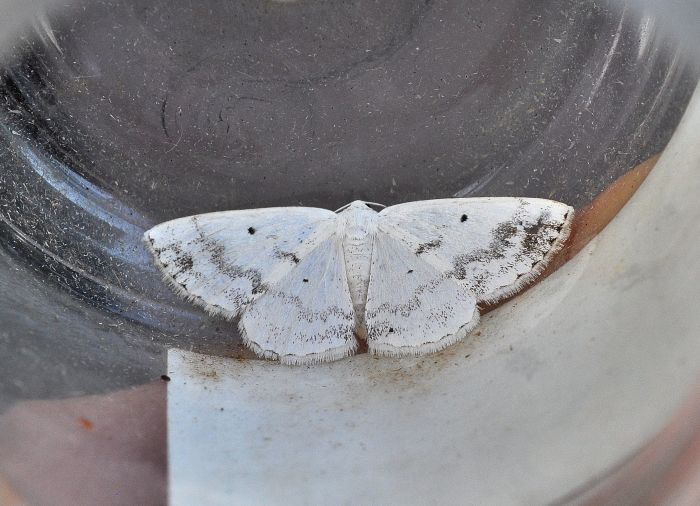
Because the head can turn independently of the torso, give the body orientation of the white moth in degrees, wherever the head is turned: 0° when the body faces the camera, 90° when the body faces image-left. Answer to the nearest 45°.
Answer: approximately 180°
